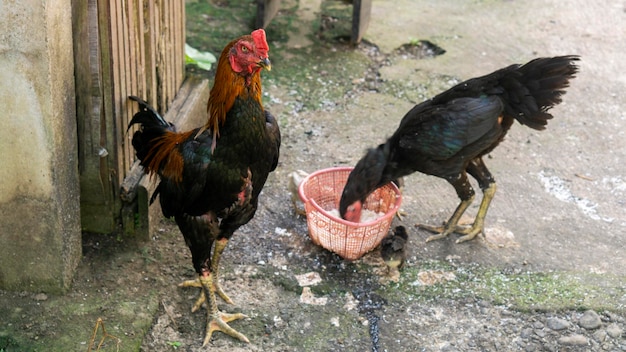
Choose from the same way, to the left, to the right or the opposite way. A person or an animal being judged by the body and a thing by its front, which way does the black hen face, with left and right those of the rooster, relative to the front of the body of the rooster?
the opposite way

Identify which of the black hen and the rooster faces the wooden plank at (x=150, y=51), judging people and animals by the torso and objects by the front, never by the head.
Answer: the black hen

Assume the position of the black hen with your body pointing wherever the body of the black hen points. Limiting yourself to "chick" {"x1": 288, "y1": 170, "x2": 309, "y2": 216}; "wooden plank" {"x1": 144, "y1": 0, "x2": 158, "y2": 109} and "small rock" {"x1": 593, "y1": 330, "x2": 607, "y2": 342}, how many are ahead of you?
2

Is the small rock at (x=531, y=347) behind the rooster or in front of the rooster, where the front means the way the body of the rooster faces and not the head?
in front

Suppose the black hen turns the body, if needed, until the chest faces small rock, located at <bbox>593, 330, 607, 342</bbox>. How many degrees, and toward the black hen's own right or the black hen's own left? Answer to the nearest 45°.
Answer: approximately 135° to the black hen's own left

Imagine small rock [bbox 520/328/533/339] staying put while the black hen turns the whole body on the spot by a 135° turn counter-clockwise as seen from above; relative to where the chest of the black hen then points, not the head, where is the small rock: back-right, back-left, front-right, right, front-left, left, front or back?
front

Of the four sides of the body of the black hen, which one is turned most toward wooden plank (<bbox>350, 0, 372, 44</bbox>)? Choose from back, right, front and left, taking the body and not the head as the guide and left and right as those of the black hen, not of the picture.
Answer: right

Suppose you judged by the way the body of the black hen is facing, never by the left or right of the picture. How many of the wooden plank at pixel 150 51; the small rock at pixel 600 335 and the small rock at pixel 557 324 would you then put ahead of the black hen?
1

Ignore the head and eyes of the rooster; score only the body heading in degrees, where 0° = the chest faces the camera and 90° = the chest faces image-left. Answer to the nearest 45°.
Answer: approximately 315°

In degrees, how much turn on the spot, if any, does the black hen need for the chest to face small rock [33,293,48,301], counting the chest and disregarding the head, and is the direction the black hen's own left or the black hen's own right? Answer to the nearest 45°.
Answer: approximately 45° to the black hen's own left

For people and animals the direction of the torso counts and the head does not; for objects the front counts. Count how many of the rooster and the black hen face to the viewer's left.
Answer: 1

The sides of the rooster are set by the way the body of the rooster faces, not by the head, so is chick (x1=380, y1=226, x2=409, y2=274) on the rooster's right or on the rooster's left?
on the rooster's left

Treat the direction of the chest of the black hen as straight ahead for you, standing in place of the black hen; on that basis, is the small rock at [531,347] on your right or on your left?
on your left

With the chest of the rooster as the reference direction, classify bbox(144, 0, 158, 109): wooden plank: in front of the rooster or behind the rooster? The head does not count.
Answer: behind

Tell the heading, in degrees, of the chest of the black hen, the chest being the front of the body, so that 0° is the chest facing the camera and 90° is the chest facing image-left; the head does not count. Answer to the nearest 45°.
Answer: approximately 90°

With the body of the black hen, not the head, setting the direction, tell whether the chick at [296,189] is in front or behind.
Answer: in front
